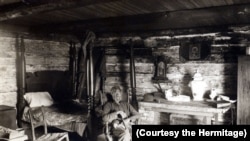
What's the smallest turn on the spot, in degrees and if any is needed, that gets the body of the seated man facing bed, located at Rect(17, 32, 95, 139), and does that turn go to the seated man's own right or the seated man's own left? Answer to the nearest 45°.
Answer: approximately 135° to the seated man's own right

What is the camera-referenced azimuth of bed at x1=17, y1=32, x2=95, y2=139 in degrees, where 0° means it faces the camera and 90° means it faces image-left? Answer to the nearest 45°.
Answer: approximately 315°

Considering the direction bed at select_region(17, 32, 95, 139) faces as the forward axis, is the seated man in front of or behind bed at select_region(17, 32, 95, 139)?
in front

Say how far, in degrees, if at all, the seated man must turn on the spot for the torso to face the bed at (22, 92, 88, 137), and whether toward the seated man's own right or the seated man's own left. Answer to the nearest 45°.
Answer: approximately 135° to the seated man's own right

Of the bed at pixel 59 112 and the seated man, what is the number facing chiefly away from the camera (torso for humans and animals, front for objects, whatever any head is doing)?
0

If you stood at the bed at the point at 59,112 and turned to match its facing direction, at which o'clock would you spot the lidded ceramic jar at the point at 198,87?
The lidded ceramic jar is roughly at 11 o'clock from the bed.

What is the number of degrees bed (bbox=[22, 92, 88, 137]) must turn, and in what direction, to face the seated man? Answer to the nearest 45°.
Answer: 0° — it already faces them

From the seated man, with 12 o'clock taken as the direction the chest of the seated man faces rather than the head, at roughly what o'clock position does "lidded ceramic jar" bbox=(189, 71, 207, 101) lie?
The lidded ceramic jar is roughly at 8 o'clock from the seated man.

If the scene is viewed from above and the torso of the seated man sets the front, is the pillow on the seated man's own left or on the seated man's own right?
on the seated man's own right

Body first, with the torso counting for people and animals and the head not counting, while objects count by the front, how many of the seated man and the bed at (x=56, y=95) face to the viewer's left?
0
